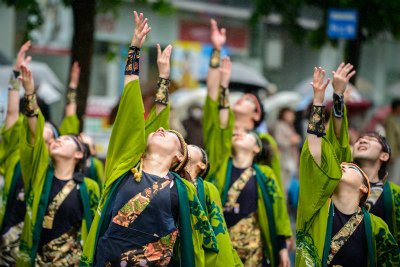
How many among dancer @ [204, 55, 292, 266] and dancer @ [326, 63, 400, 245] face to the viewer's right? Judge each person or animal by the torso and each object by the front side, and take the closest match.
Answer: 0

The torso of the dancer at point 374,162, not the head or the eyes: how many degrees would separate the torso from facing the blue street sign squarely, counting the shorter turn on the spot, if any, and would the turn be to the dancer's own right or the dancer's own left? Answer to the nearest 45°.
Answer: approximately 135° to the dancer's own right

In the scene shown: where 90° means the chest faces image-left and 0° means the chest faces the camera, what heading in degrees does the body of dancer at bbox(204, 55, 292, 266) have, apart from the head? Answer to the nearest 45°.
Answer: approximately 45°

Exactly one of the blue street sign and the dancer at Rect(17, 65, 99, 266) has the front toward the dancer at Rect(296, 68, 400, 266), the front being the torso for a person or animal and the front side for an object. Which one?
the blue street sign

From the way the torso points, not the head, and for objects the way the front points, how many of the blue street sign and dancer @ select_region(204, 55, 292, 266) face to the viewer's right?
0

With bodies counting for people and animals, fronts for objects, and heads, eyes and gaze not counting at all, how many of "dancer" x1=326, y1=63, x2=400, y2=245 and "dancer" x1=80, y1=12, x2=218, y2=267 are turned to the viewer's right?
0

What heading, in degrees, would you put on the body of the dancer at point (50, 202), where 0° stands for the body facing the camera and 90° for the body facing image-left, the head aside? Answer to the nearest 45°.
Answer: approximately 45°

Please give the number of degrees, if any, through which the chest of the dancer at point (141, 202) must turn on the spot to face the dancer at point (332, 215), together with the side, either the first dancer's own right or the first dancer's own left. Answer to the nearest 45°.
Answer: approximately 135° to the first dancer's own left

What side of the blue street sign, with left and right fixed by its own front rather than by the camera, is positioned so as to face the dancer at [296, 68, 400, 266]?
front

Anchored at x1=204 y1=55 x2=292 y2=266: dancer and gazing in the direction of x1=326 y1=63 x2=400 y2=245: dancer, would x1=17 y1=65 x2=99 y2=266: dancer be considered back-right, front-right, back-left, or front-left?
back-right

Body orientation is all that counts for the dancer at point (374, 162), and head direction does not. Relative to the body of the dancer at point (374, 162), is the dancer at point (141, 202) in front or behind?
in front

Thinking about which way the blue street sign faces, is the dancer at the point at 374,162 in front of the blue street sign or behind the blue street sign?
in front
